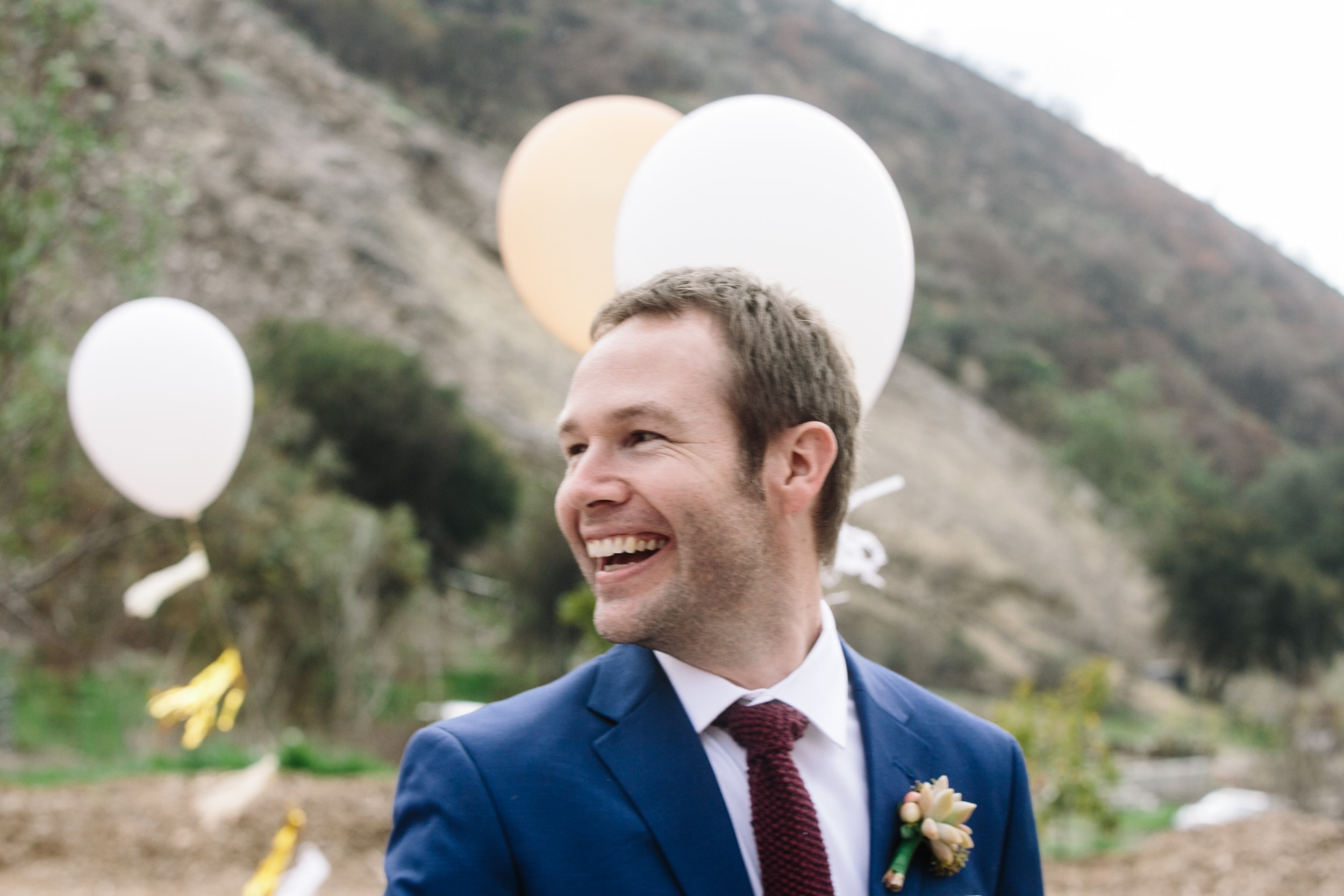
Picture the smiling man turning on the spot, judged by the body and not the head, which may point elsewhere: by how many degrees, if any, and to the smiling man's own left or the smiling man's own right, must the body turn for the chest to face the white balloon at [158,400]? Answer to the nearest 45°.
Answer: approximately 135° to the smiling man's own right

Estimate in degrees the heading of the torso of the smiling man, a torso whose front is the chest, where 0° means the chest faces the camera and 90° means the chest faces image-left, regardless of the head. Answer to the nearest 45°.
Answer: approximately 0°

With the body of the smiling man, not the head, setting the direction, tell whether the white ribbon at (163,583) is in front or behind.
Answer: behind

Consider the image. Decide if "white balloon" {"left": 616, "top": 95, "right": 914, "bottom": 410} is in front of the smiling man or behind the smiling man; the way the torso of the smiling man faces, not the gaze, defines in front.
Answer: behind

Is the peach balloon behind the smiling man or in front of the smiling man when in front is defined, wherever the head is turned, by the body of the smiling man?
behind

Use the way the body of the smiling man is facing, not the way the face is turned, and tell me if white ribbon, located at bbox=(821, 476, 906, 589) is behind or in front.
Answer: behind
